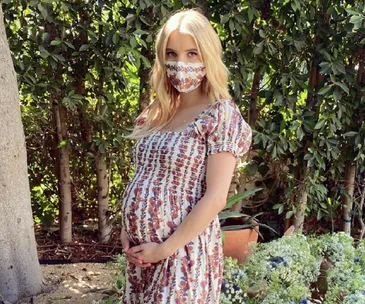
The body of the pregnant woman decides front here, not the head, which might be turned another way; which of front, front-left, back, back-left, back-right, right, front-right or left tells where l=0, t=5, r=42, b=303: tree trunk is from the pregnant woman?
right

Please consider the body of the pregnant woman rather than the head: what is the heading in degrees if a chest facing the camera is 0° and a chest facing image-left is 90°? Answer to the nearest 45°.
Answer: approximately 45°

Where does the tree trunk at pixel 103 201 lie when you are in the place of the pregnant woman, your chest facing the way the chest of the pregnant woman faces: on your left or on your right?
on your right

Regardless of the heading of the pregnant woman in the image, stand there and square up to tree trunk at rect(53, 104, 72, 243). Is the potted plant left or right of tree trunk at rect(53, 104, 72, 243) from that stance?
right

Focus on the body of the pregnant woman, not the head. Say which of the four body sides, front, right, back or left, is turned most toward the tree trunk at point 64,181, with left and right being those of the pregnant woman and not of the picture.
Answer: right

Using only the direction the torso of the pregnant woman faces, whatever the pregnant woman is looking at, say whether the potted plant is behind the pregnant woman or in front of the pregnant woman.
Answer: behind
